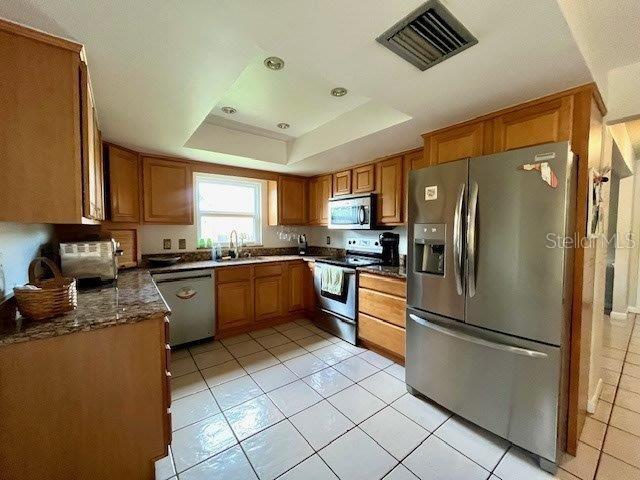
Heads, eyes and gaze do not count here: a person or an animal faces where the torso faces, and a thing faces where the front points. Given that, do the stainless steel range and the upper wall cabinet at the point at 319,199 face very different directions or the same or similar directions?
same or similar directions

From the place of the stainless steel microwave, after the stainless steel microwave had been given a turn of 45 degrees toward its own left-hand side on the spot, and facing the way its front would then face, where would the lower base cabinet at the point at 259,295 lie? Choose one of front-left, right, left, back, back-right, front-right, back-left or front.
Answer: right

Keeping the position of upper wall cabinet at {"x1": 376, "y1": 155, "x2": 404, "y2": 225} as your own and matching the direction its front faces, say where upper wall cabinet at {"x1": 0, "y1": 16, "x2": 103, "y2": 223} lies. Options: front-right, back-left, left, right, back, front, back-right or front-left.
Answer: front

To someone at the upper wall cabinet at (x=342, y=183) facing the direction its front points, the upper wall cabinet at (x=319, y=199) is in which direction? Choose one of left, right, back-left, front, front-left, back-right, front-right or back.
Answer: right

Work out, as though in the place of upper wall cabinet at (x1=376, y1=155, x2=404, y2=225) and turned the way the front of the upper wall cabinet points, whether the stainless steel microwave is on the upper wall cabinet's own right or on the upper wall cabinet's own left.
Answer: on the upper wall cabinet's own right

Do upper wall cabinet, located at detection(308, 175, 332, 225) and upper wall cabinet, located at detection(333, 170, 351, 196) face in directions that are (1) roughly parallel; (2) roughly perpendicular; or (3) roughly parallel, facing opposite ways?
roughly parallel

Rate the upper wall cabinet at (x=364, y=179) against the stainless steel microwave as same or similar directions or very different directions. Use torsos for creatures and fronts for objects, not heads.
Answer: same or similar directions

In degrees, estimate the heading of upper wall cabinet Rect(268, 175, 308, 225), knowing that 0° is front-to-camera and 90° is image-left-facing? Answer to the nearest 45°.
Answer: approximately 315°

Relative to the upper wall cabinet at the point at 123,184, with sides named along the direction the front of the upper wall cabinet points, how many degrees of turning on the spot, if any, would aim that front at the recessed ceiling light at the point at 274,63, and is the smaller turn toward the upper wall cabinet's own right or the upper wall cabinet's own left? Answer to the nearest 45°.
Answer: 0° — it already faces it

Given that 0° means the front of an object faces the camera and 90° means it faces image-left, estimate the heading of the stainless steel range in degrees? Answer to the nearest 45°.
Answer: approximately 45°
